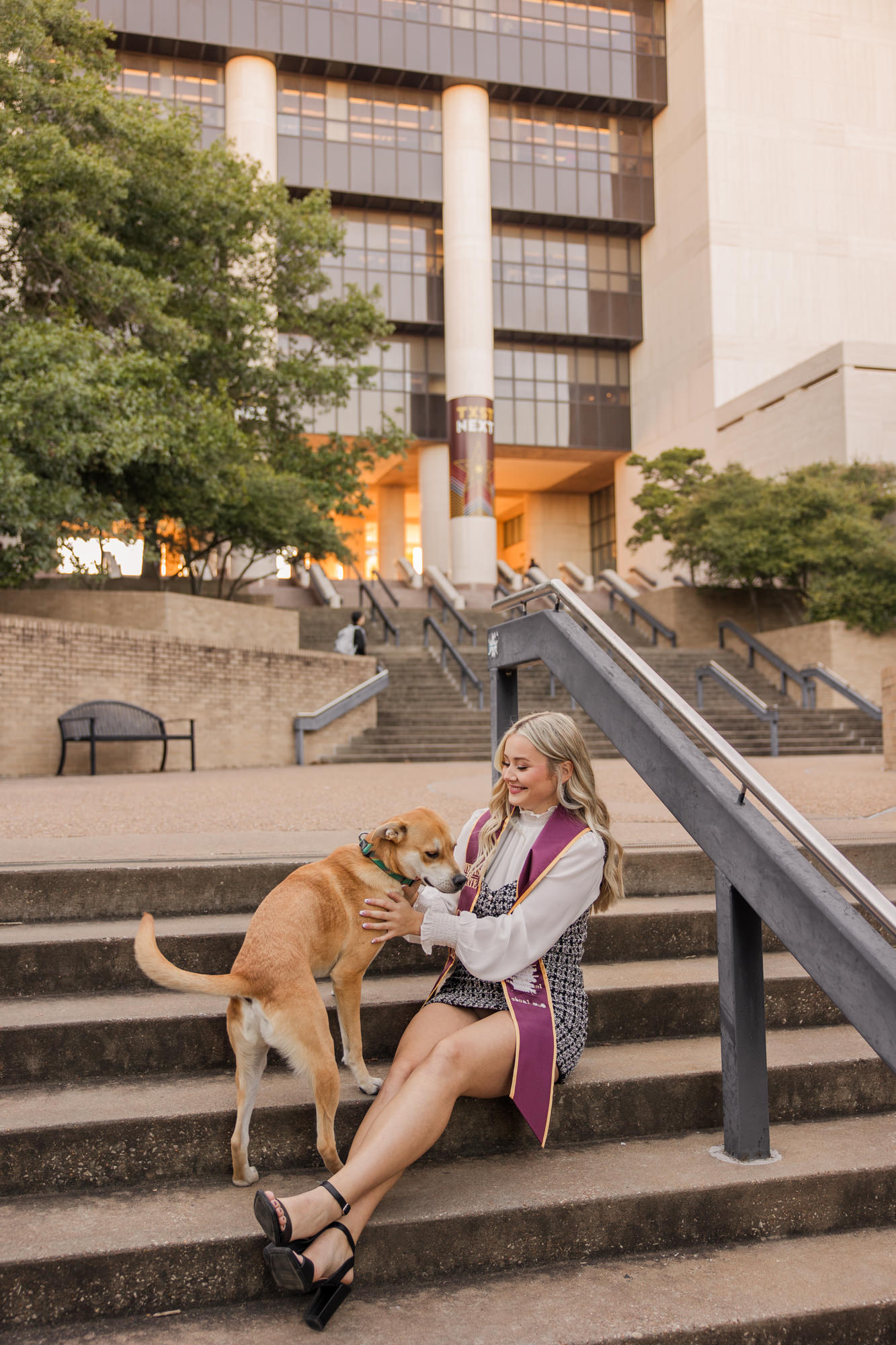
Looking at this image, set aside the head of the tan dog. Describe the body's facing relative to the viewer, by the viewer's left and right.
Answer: facing away from the viewer and to the right of the viewer

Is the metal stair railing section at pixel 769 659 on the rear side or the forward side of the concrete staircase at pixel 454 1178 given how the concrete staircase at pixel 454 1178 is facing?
on the rear side

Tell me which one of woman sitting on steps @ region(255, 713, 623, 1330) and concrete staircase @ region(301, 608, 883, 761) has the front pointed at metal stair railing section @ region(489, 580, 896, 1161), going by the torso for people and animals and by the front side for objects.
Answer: the concrete staircase

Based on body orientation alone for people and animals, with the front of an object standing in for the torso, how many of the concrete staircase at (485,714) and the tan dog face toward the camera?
1

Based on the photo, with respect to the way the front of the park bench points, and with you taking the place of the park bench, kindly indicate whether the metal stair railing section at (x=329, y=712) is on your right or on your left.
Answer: on your left

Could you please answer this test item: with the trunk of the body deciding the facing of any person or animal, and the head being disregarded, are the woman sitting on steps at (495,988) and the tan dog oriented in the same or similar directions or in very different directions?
very different directions

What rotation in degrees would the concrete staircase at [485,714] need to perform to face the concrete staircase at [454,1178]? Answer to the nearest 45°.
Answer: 0° — it already faces it

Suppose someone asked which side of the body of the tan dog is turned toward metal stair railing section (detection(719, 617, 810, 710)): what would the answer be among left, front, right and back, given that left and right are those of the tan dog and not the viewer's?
front

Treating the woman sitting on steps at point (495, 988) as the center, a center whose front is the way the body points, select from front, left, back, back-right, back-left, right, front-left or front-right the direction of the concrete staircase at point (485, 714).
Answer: back-right

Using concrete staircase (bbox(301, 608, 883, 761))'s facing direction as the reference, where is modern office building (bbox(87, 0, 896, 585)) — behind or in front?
behind

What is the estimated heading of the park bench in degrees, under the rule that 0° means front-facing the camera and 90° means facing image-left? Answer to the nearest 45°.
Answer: approximately 315°
